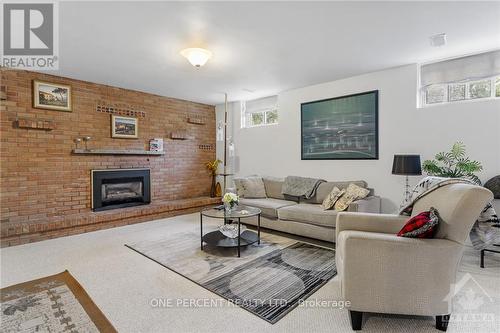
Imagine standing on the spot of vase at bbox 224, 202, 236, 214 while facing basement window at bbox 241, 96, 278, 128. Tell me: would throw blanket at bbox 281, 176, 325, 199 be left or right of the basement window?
right

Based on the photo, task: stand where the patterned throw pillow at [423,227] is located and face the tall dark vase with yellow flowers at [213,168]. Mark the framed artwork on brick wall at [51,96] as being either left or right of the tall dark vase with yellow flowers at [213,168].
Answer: left

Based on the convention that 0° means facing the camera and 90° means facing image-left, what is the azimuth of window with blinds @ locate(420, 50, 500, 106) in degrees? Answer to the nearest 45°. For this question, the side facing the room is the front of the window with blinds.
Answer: approximately 45°

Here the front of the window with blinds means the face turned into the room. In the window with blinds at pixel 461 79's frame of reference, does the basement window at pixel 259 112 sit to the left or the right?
on its right

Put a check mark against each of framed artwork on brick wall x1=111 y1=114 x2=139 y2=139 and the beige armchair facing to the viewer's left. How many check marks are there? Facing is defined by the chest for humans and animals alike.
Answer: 1

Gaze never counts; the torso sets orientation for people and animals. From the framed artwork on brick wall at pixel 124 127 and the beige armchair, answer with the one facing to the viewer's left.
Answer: the beige armchair

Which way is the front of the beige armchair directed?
to the viewer's left

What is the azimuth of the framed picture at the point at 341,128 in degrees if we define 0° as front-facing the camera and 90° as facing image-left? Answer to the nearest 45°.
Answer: approximately 45°

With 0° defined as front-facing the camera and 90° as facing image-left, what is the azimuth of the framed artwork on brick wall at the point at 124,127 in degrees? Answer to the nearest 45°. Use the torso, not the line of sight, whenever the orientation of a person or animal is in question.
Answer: approximately 315°
